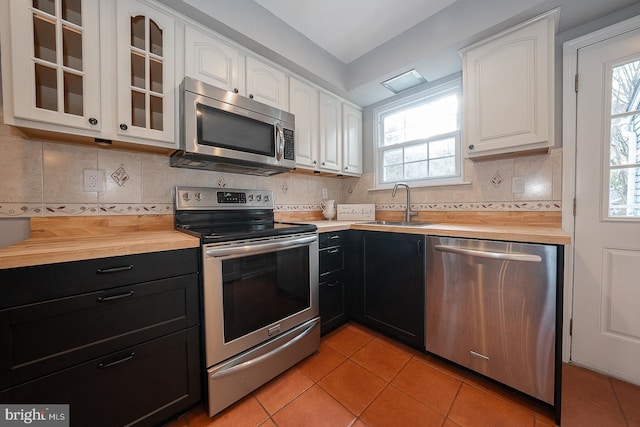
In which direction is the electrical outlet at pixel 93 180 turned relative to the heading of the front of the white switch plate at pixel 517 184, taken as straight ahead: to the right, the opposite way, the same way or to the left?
to the left

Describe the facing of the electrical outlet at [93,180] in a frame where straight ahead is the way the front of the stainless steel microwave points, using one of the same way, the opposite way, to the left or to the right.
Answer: the same way

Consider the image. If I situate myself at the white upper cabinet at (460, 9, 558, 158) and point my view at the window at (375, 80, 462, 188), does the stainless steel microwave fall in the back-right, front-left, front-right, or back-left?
front-left

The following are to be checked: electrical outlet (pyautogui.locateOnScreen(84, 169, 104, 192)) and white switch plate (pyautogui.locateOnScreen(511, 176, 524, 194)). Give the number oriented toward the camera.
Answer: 2

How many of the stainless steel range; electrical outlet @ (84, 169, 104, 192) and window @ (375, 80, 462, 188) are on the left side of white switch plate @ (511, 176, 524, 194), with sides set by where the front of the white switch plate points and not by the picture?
0

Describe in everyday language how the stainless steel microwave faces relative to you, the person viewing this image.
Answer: facing the viewer and to the right of the viewer

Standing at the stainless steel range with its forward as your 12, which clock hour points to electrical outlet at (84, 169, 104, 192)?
The electrical outlet is roughly at 5 o'clock from the stainless steel range.

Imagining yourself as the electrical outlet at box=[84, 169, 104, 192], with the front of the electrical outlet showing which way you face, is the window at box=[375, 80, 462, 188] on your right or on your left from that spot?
on your left

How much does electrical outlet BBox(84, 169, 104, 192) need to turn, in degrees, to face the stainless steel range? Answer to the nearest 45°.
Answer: approximately 45° to its left

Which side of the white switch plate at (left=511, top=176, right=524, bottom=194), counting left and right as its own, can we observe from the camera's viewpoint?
front

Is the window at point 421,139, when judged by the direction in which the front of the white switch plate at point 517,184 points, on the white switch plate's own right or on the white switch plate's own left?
on the white switch plate's own right

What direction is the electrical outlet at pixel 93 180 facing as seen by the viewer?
toward the camera
